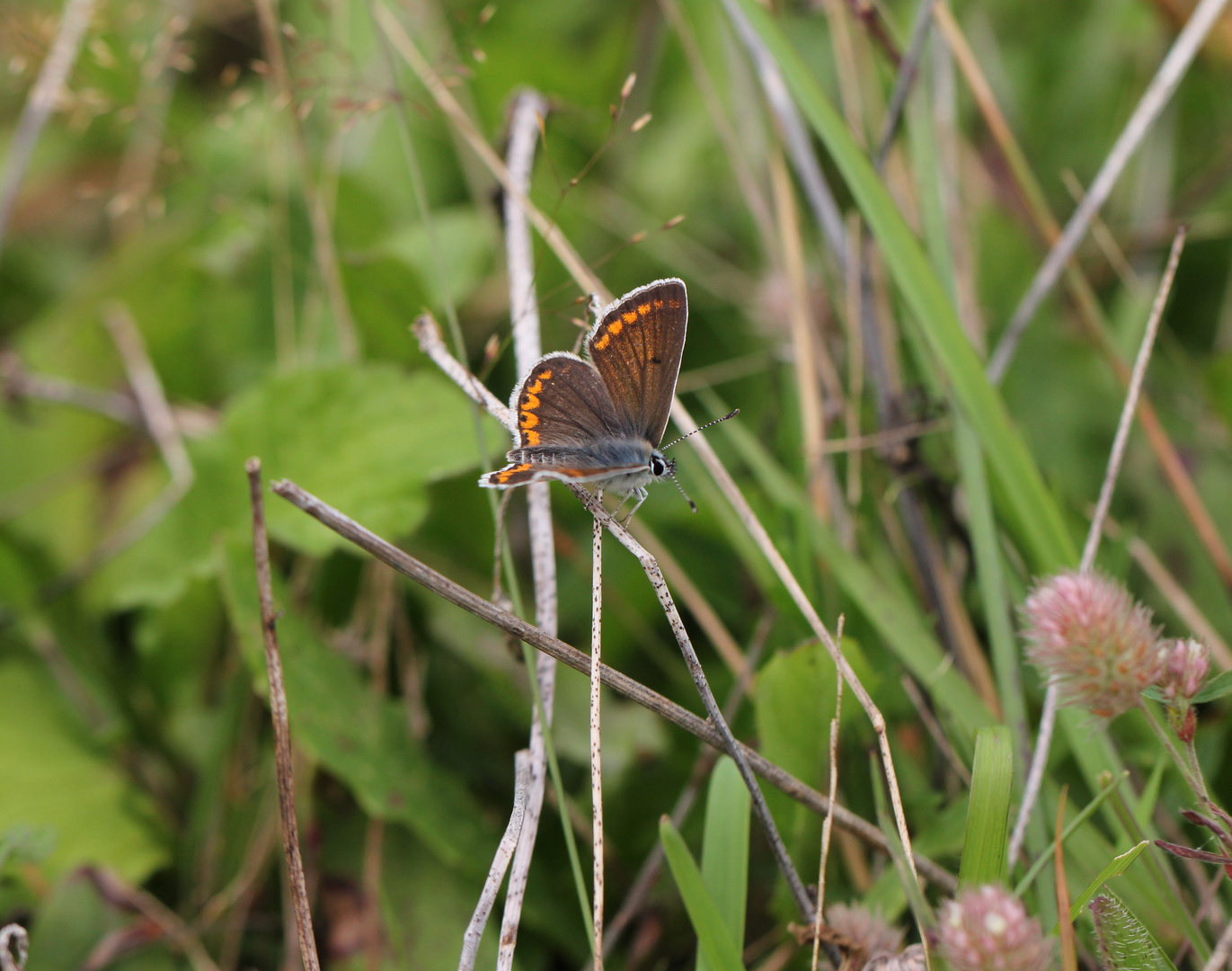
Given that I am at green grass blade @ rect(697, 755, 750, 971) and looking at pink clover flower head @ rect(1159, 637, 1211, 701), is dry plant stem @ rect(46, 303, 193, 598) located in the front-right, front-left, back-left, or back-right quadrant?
back-left

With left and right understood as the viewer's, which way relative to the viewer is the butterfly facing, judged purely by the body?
facing to the right of the viewer
